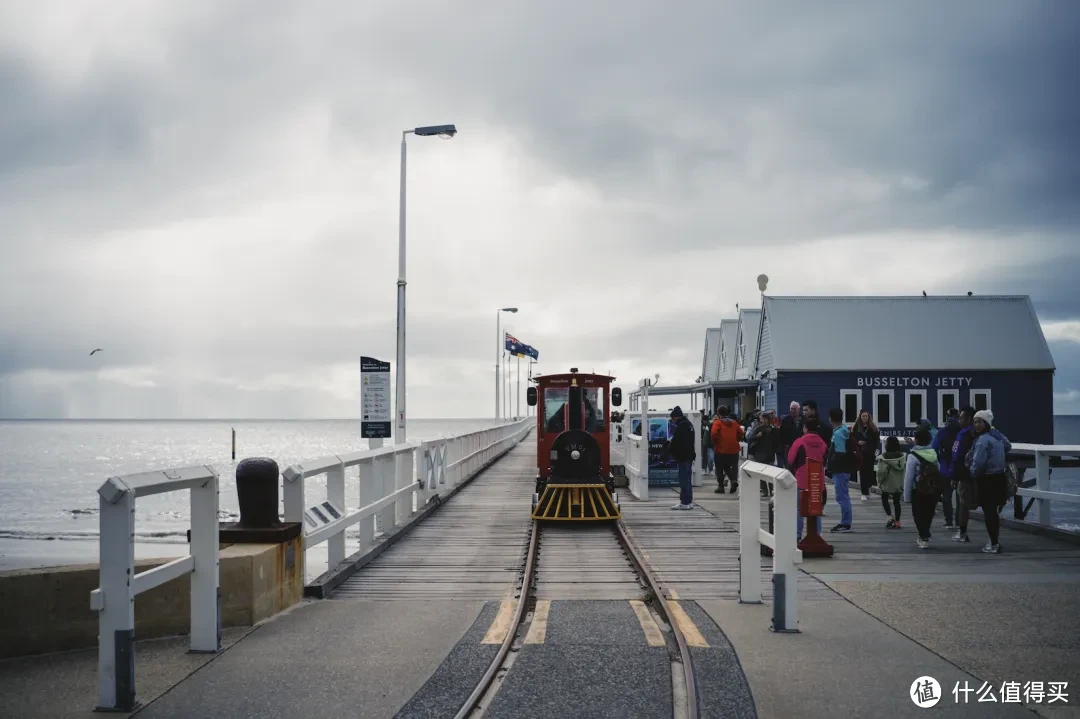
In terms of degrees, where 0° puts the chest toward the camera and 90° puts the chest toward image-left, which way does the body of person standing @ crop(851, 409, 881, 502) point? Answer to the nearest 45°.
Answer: approximately 0°

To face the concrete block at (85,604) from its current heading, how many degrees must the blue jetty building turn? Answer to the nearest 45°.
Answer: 0° — it already faces it

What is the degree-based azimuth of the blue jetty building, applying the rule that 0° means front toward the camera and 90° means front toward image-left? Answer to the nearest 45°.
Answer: approximately 0°

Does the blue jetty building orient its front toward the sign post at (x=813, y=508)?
yes

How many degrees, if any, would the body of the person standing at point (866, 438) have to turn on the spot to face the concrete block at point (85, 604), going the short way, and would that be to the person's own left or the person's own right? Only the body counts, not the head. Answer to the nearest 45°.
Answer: approximately 45° to the person's own right

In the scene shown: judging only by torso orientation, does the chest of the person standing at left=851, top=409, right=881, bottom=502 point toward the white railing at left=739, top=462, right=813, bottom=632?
yes

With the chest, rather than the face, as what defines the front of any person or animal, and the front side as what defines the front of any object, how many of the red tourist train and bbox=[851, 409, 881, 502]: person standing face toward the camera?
2

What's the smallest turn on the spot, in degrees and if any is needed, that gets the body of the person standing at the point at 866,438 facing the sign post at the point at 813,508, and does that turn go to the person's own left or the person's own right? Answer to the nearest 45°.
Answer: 0° — they already face it
